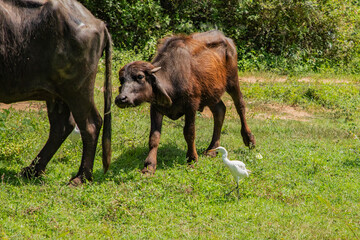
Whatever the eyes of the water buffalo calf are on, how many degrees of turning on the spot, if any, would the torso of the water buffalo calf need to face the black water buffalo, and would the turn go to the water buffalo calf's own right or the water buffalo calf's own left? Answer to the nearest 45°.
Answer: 0° — it already faces it

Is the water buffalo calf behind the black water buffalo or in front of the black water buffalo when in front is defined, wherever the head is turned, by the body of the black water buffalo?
behind

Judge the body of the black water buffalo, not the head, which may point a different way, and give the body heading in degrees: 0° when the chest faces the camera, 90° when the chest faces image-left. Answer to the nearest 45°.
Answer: approximately 90°

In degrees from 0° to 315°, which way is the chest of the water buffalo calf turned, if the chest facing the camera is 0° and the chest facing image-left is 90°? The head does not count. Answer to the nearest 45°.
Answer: approximately 45°
